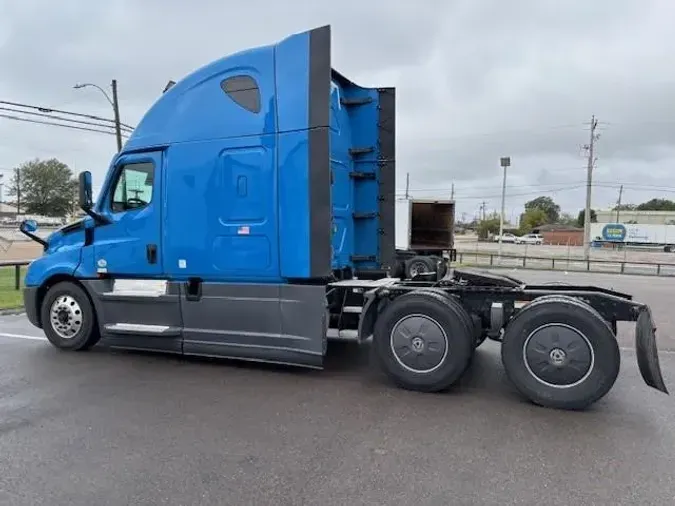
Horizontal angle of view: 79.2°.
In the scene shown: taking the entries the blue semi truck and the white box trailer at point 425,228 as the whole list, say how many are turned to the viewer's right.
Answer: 0

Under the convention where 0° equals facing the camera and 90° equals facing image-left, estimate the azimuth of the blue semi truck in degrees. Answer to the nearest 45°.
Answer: approximately 135°

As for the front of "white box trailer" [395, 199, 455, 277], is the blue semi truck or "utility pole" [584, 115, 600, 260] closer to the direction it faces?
the utility pole

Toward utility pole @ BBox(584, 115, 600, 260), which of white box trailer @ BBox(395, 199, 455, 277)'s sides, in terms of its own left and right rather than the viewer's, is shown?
right

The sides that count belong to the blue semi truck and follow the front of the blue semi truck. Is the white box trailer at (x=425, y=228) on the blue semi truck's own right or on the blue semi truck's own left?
on the blue semi truck's own right

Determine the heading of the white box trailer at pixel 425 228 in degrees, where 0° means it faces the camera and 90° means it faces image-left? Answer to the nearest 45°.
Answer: approximately 135°

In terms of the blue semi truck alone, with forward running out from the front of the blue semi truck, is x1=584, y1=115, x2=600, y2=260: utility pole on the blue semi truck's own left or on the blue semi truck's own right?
on the blue semi truck's own right

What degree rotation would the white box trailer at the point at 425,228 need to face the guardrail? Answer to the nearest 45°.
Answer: approximately 90° to its right

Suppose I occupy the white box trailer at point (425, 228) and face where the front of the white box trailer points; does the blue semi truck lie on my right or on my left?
on my left

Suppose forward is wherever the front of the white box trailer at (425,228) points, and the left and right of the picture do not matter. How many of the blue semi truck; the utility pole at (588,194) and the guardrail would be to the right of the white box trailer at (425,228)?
2
